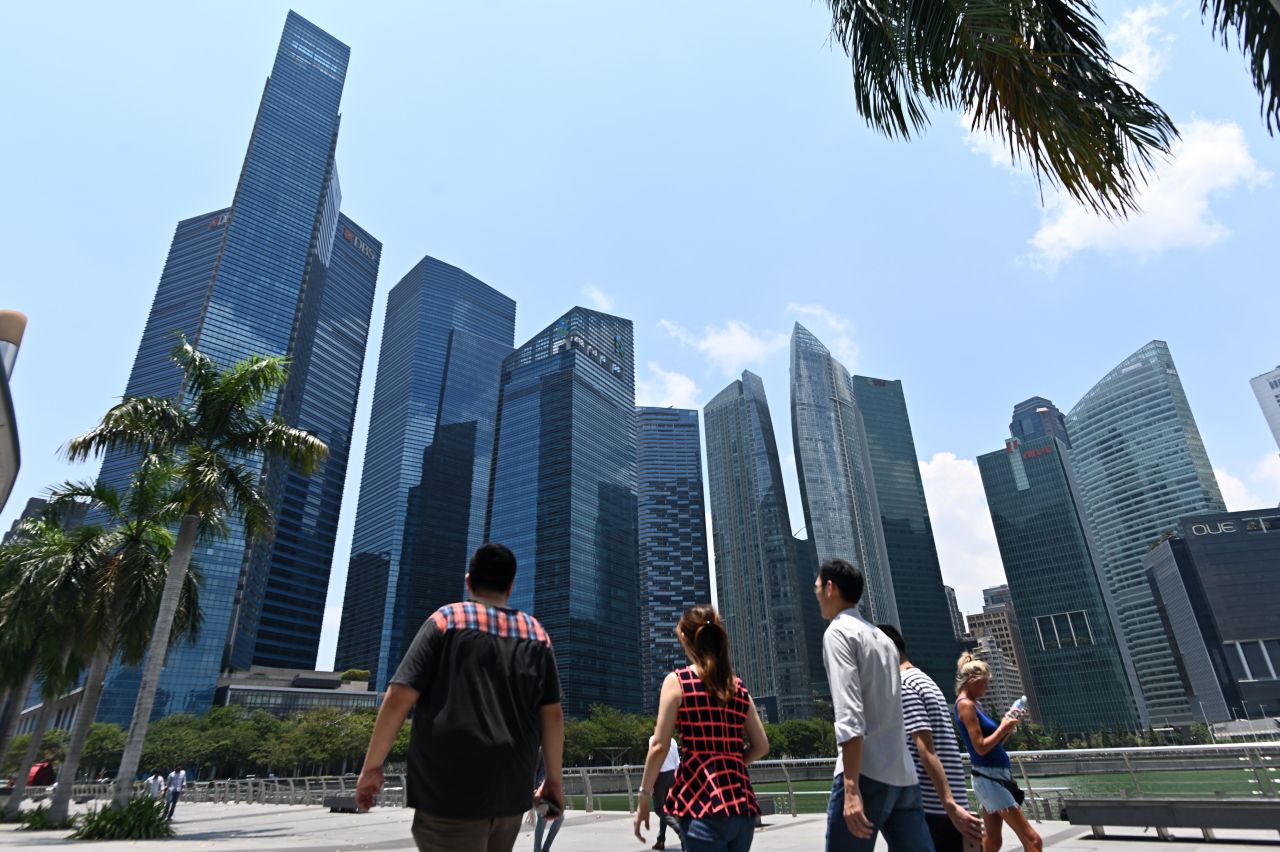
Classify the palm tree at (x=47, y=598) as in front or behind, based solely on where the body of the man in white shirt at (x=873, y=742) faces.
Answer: in front

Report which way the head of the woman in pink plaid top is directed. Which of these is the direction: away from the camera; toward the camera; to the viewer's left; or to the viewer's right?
away from the camera

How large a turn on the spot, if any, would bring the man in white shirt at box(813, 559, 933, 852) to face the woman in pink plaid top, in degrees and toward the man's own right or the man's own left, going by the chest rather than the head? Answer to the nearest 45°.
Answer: approximately 45° to the man's own left

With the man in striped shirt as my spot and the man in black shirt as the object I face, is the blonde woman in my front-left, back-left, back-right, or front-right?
back-right

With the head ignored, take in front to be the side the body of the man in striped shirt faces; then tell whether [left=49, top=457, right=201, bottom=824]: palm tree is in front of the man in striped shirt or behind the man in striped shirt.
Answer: in front

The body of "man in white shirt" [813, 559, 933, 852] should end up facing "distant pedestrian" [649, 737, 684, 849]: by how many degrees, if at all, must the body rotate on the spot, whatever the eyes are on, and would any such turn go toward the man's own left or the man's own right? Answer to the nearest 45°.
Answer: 0° — they already face them

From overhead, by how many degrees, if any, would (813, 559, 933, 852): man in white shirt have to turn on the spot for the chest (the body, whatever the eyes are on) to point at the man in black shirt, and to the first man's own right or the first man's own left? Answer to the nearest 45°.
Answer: approximately 90° to the first man's own left

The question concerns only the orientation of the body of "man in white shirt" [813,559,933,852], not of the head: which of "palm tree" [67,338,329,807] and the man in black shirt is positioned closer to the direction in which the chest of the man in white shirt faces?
the palm tree

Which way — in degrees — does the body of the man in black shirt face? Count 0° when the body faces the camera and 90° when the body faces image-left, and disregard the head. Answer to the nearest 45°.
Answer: approximately 180°

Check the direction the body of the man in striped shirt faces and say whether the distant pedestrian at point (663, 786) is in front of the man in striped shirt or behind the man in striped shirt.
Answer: in front

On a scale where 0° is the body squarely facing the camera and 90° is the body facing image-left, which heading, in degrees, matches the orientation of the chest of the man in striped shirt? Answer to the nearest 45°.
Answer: approximately 135°
